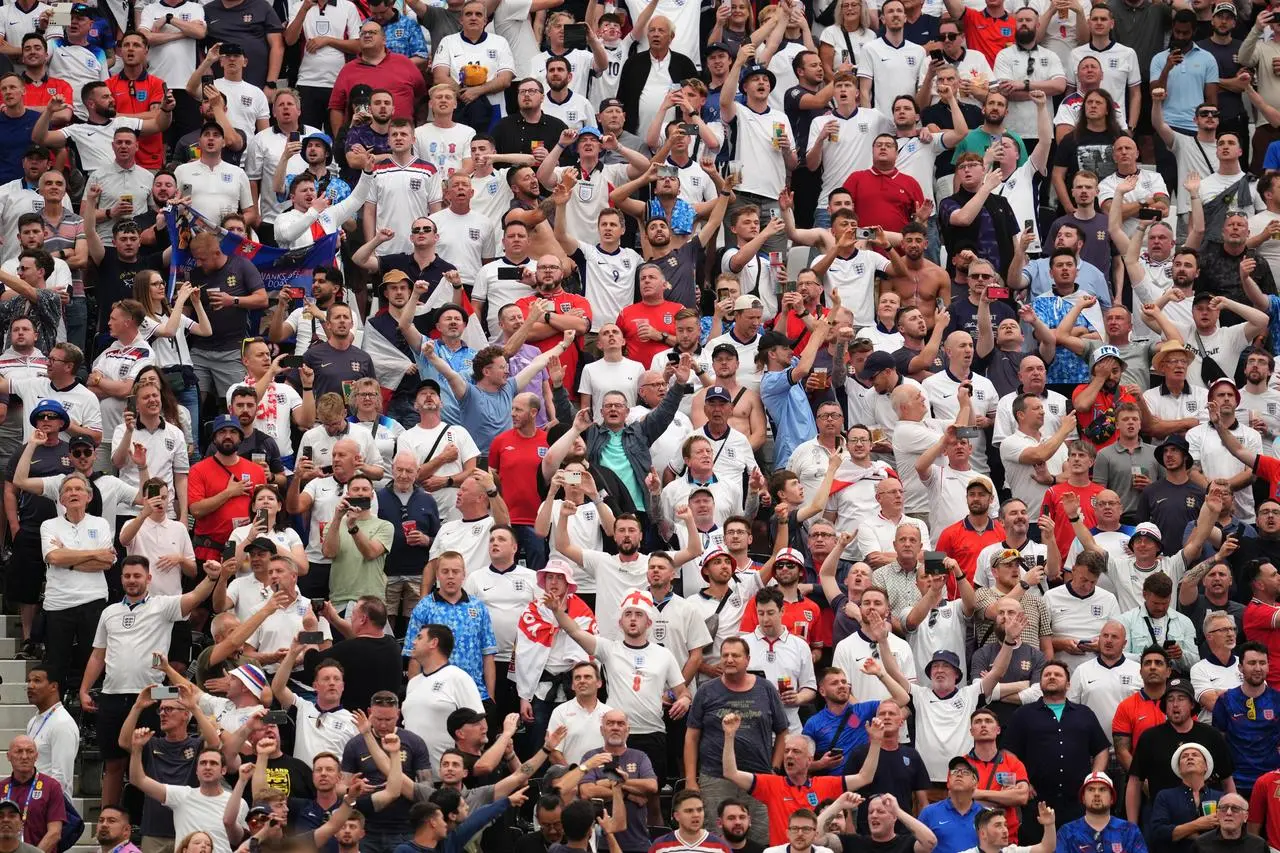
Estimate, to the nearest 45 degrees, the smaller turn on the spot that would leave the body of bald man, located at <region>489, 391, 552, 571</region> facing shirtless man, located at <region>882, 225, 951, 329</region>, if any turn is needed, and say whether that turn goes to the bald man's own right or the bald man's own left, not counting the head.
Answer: approximately 135° to the bald man's own left

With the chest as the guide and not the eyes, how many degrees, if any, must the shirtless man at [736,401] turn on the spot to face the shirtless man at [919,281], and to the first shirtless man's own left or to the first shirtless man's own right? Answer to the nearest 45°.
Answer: approximately 135° to the first shirtless man's own left

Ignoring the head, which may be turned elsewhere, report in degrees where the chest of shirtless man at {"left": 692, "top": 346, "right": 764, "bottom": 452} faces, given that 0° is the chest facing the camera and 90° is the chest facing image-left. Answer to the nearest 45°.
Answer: approximately 0°

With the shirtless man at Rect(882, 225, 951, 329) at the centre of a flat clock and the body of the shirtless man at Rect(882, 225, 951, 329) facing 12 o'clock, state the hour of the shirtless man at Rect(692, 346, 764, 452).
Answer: the shirtless man at Rect(692, 346, 764, 452) is roughly at 1 o'clock from the shirtless man at Rect(882, 225, 951, 329).

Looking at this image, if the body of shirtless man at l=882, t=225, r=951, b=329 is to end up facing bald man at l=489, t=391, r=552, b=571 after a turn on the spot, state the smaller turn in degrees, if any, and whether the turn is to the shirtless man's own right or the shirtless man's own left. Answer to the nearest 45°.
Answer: approximately 45° to the shirtless man's own right

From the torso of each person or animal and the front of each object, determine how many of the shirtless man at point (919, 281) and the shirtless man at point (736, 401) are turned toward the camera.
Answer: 2
